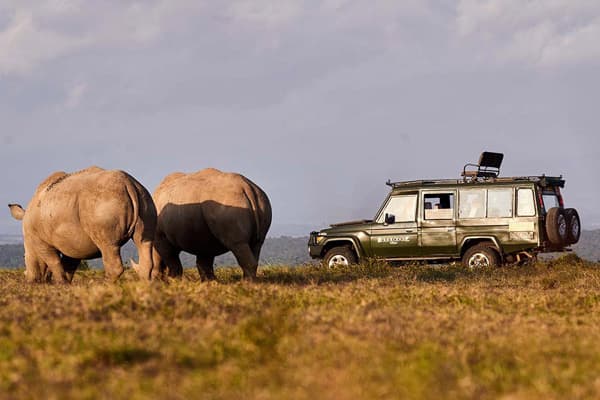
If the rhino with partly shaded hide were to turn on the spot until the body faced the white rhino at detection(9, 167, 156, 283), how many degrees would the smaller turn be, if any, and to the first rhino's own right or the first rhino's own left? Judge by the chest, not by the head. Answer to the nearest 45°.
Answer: approximately 90° to the first rhino's own left

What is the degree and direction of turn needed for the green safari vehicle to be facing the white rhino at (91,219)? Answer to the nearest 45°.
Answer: approximately 45° to its left

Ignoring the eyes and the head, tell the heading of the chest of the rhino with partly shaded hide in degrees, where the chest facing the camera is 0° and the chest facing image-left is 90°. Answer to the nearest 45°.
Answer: approximately 135°

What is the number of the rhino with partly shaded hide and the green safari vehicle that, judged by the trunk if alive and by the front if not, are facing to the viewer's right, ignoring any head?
0

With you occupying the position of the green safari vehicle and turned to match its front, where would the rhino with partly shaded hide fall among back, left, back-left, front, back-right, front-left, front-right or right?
front-left

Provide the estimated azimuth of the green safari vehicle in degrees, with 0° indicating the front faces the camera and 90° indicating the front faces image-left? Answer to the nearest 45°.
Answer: approximately 90°

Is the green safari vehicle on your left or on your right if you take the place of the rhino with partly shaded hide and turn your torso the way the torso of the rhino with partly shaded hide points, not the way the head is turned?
on your right
